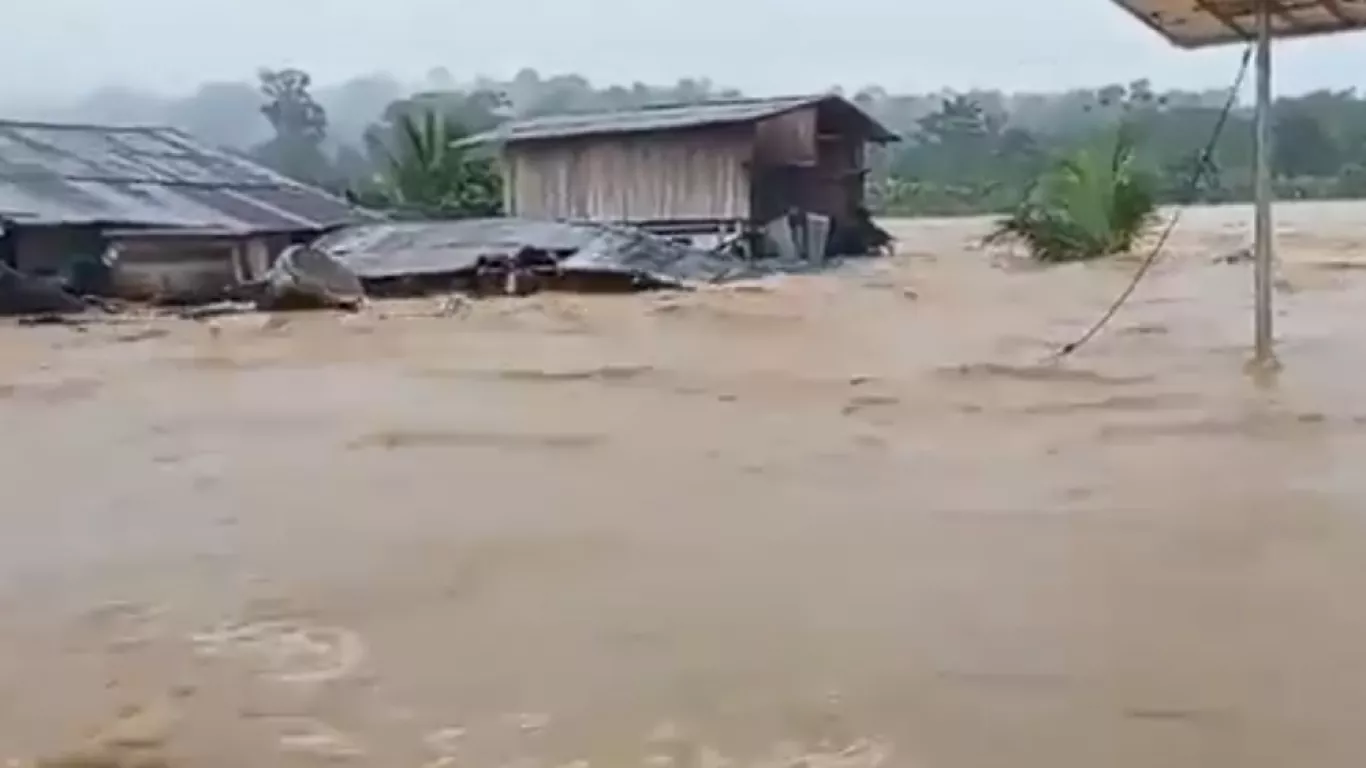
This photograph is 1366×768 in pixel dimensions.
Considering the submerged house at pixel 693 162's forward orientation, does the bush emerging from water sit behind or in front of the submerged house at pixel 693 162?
in front

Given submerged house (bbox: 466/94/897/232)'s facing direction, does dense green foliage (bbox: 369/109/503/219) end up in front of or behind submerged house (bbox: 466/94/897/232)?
behind

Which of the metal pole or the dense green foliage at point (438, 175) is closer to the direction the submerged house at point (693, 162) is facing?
the metal pole

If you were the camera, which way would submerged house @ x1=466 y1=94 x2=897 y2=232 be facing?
facing the viewer and to the right of the viewer

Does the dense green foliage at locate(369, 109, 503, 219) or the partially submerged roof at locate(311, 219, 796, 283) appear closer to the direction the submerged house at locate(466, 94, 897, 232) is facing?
the partially submerged roof

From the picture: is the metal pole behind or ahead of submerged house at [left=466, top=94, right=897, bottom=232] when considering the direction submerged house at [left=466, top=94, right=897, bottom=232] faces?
ahead
